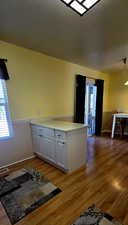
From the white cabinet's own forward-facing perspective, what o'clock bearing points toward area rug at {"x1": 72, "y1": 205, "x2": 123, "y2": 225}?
The area rug is roughly at 10 o'clock from the white cabinet.

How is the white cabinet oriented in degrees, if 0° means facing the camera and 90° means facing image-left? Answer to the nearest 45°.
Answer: approximately 45°

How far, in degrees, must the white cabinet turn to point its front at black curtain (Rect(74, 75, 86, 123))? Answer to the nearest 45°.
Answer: approximately 135° to its right

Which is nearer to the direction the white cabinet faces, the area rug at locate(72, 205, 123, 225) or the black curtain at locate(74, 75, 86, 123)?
the area rug

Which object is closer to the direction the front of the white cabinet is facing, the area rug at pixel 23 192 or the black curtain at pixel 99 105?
the area rug

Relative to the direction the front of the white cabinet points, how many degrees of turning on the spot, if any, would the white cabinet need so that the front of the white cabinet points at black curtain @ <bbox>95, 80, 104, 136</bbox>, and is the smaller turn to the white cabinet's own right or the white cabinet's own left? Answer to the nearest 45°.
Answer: approximately 180°

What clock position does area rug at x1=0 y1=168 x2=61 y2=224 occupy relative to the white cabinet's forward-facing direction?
The area rug is roughly at 12 o'clock from the white cabinet.
